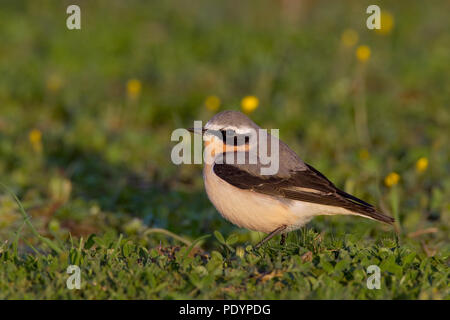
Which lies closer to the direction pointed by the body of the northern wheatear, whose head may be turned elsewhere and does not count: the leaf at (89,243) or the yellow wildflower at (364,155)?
the leaf

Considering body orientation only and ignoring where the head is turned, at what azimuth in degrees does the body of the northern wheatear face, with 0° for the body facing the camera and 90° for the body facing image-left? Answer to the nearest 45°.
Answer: approximately 90°

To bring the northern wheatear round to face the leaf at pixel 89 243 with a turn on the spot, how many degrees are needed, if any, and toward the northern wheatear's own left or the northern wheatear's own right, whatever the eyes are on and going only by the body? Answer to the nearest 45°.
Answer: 0° — it already faces it

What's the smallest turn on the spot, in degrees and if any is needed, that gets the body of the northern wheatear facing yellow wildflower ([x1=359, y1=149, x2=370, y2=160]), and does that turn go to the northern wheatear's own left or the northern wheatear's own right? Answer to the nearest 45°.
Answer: approximately 90° to the northern wheatear's own right

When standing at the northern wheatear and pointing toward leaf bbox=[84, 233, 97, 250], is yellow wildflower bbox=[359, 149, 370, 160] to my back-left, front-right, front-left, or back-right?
back-right

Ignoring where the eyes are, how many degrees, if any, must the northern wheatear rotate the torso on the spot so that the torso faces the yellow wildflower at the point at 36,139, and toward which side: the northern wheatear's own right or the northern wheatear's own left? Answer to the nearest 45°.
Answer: approximately 45° to the northern wheatear's own right
